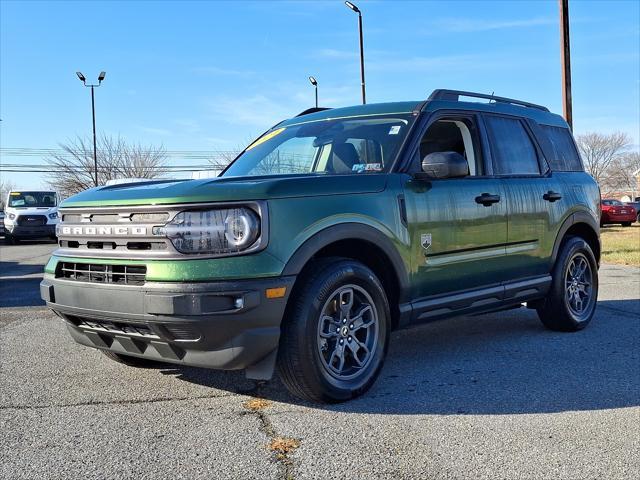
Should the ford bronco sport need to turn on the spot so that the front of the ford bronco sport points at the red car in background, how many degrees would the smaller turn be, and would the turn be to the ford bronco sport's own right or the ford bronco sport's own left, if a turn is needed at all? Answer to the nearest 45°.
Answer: approximately 180°

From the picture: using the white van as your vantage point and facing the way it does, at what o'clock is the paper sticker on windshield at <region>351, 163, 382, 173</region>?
The paper sticker on windshield is roughly at 12 o'clock from the white van.

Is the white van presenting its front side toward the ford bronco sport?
yes

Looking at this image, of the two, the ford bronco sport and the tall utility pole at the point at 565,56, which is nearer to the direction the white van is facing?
the ford bronco sport

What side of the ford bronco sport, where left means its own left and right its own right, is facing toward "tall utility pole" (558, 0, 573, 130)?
back

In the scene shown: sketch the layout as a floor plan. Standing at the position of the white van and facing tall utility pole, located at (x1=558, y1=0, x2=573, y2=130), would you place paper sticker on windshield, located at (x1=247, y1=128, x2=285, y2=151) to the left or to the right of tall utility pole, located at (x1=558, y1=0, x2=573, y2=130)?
right

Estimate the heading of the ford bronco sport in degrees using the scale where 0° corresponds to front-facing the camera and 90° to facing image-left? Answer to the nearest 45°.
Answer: approximately 45°

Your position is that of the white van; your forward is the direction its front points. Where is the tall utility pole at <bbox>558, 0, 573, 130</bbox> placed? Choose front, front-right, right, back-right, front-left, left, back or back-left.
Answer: front-left

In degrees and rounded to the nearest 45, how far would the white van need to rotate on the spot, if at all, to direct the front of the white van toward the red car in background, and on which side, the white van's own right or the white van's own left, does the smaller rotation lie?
approximately 90° to the white van's own left
